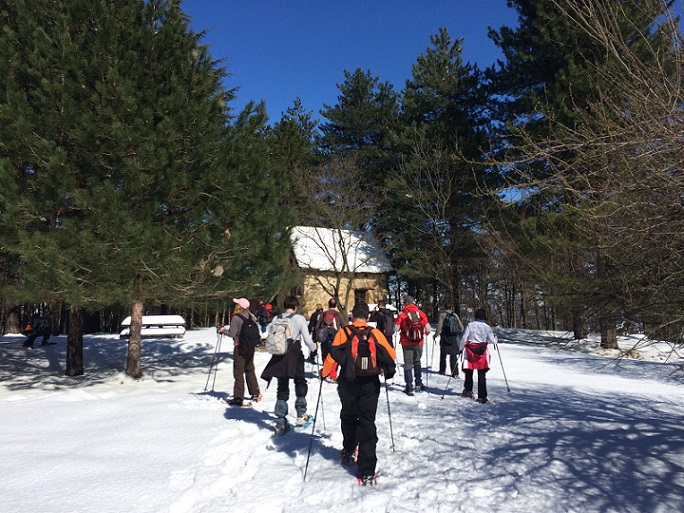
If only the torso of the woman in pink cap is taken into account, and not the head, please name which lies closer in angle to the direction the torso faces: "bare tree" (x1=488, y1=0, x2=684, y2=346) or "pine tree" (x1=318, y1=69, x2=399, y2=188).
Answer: the pine tree

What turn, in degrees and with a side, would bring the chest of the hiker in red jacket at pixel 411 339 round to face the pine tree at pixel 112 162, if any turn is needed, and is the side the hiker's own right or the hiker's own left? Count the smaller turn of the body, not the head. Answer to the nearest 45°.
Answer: approximately 90° to the hiker's own left

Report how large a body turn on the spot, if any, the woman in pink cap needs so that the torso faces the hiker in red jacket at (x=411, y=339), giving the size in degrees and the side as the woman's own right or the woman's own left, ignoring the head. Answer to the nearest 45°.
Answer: approximately 135° to the woman's own right

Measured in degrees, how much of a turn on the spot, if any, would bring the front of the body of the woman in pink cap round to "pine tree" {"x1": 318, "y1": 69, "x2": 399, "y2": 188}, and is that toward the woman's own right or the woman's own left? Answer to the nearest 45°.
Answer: approximately 45° to the woman's own right

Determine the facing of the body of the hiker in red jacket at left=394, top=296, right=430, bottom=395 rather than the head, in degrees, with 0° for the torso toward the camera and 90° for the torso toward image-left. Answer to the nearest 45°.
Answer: approximately 180°

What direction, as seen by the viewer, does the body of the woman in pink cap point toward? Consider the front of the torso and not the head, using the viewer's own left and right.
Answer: facing away from the viewer and to the left of the viewer

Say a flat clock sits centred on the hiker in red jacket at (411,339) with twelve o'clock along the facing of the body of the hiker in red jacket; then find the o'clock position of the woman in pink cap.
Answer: The woman in pink cap is roughly at 8 o'clock from the hiker in red jacket.
